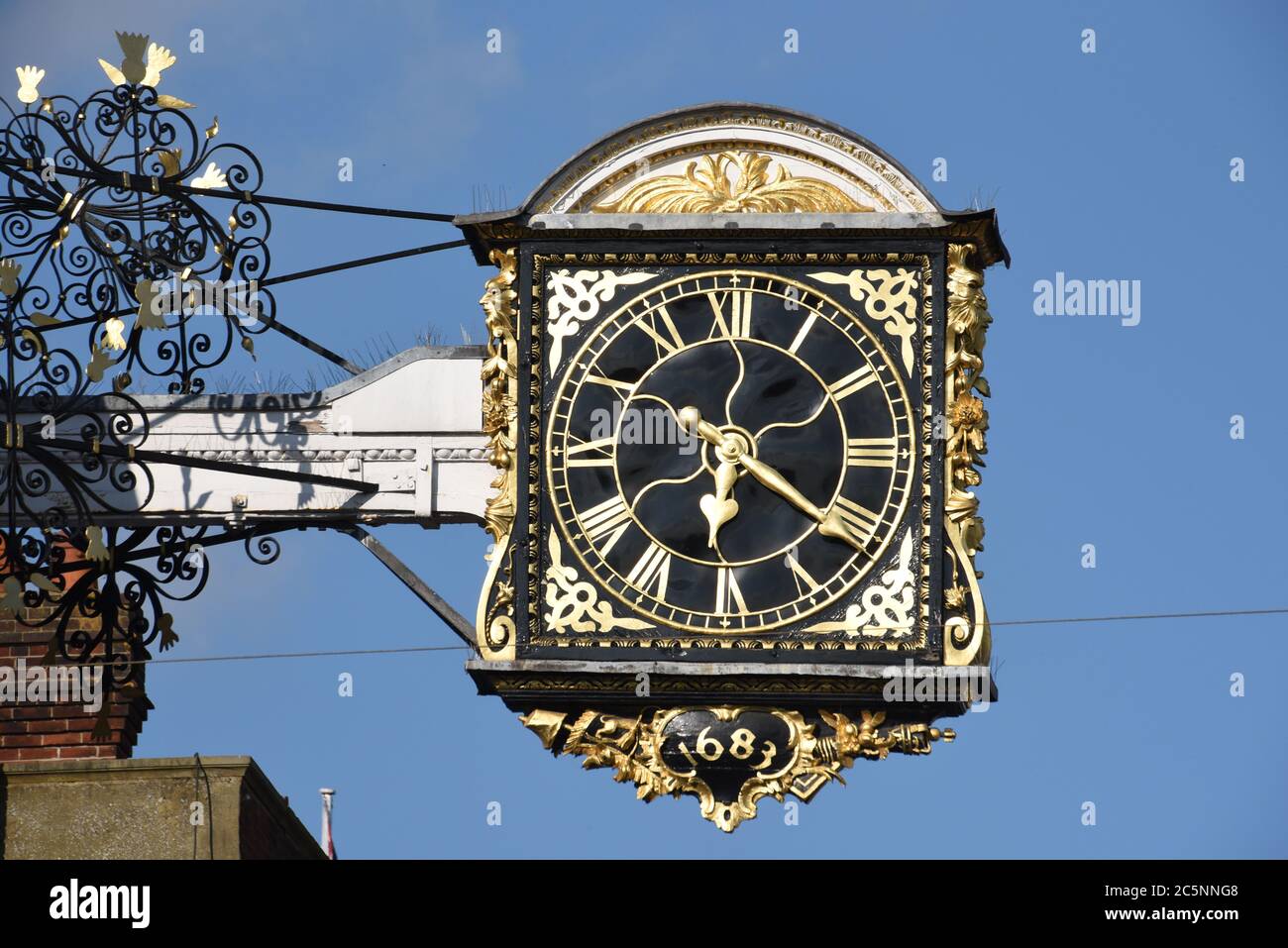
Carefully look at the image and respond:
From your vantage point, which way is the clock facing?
toward the camera
